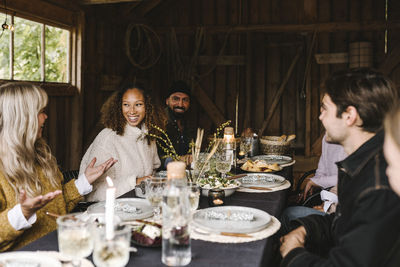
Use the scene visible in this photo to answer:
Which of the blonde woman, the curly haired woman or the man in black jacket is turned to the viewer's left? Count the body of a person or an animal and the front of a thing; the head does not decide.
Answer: the man in black jacket

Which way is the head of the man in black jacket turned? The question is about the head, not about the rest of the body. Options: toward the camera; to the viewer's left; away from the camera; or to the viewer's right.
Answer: to the viewer's left

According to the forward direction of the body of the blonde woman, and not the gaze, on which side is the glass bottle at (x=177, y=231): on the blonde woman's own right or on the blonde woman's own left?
on the blonde woman's own right

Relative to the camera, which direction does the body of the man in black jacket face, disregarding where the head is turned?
to the viewer's left

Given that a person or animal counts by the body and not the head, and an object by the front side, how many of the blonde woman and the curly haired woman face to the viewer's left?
0

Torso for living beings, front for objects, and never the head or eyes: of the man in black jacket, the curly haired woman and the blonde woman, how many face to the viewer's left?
1

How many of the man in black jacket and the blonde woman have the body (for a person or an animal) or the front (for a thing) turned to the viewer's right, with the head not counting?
1

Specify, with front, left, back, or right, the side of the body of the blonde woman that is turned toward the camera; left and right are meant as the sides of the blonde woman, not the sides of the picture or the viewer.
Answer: right

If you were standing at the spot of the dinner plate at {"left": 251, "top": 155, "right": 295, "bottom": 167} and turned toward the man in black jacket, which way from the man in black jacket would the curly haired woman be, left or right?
right

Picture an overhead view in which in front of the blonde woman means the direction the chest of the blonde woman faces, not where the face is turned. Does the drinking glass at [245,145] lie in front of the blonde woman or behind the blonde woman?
in front

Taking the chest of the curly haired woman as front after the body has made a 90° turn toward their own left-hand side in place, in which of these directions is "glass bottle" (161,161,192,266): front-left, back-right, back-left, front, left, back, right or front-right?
back-right

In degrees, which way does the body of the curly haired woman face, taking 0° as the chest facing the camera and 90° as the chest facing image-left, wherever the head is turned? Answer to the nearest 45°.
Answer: approximately 315°

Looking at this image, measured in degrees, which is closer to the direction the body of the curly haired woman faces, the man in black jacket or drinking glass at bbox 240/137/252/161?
the man in black jacket
